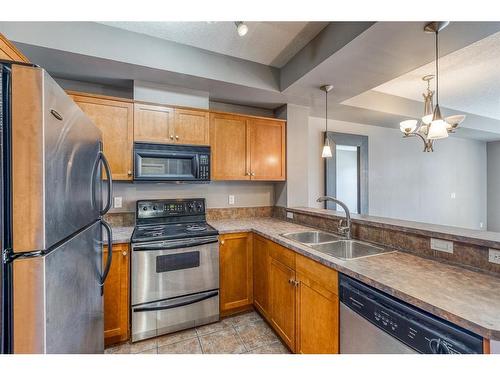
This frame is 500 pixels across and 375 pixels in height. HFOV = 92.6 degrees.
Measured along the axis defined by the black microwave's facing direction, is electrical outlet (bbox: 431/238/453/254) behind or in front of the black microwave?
in front

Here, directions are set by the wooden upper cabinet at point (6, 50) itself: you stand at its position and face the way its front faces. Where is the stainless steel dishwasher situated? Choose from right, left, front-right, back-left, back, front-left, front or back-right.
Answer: front-right

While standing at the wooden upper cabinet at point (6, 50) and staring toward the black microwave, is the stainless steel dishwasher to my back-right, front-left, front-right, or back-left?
front-right

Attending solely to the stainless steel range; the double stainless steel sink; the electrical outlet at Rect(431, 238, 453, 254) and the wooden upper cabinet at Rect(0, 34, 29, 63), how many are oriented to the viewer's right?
1

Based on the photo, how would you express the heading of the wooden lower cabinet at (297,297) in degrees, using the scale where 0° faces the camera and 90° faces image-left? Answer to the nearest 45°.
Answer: approximately 45°

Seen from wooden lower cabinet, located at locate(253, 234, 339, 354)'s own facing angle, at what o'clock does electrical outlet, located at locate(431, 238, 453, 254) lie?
The electrical outlet is roughly at 8 o'clock from the wooden lower cabinet.

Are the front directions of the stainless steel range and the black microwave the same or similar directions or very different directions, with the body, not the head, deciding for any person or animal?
same or similar directions

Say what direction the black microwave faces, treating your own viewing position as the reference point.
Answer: facing the viewer

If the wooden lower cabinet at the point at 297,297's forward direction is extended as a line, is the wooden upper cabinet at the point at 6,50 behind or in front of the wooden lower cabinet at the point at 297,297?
in front

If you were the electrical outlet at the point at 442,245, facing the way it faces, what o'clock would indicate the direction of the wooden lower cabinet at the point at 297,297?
The wooden lower cabinet is roughly at 1 o'clock from the electrical outlet.

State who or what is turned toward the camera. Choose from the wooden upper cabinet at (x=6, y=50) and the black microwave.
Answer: the black microwave

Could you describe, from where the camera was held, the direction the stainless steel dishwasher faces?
facing the viewer and to the left of the viewer

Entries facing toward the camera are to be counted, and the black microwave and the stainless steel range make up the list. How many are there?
2

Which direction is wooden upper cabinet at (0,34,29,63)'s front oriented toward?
to the viewer's right

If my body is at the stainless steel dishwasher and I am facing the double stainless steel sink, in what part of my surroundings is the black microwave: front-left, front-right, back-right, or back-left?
front-left
